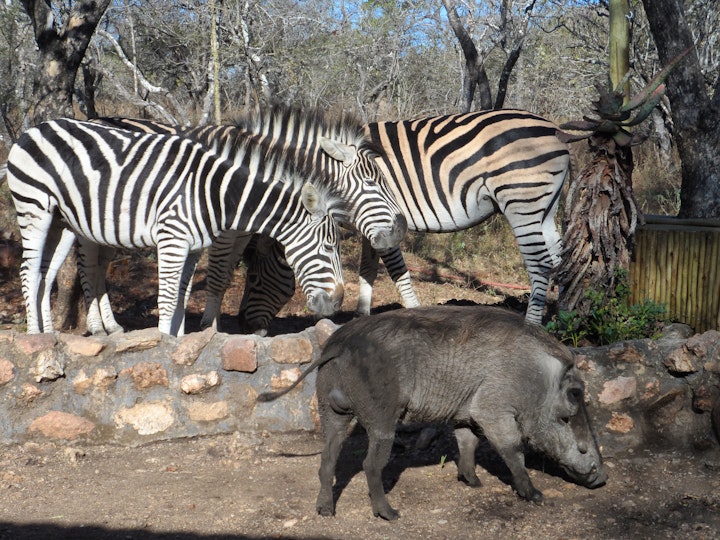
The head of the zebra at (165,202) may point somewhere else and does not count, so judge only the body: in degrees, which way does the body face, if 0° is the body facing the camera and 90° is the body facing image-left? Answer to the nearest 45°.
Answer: approximately 270°

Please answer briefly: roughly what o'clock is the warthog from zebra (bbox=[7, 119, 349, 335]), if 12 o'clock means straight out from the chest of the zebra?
The warthog is roughly at 2 o'clock from the zebra.

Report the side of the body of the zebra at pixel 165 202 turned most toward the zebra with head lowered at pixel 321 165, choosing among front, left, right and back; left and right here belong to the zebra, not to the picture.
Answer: front

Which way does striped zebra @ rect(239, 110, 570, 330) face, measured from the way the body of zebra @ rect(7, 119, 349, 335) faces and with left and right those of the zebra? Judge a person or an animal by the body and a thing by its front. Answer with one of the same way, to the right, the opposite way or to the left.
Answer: the opposite way

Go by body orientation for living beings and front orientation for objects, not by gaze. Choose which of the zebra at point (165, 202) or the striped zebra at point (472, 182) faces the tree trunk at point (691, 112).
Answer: the zebra

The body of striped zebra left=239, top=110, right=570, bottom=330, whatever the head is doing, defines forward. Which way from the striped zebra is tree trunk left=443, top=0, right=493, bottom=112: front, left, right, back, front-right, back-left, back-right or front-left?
right

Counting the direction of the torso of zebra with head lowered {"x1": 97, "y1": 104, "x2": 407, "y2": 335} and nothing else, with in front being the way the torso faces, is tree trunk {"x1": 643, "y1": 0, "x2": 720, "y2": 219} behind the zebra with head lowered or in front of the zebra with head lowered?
in front

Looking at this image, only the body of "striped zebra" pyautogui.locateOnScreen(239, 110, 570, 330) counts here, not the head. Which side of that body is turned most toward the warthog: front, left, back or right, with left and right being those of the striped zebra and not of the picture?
left

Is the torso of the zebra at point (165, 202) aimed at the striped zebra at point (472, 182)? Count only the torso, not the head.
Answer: yes

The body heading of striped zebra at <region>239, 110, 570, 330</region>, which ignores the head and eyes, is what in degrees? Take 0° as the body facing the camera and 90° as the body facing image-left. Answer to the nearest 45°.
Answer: approximately 90°

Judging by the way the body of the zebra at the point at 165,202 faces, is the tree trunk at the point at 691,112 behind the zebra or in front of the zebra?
in front
